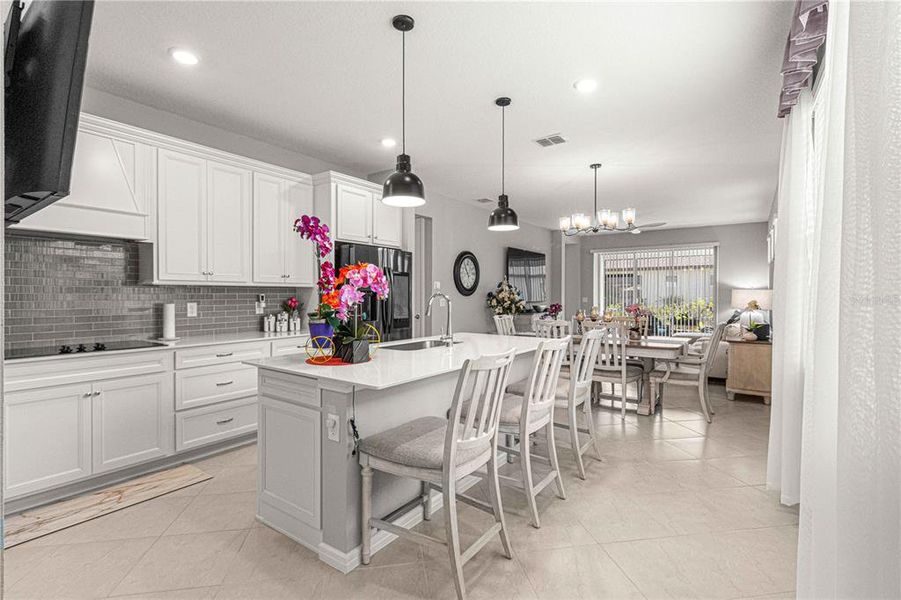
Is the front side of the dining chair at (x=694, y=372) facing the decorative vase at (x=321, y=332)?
no

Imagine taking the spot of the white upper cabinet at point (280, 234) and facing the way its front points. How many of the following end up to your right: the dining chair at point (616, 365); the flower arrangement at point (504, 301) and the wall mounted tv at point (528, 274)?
0

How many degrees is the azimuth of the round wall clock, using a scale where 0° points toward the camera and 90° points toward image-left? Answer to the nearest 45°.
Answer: approximately 315°

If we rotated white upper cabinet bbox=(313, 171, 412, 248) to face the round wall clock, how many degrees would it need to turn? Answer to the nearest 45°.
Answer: approximately 90° to its left

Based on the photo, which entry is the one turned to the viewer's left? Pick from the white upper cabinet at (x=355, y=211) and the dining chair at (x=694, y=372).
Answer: the dining chair

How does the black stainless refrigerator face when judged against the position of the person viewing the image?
facing the viewer and to the right of the viewer

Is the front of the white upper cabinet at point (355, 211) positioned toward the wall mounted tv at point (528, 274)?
no

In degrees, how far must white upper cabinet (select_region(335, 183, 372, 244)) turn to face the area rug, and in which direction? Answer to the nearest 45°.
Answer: approximately 90° to its right

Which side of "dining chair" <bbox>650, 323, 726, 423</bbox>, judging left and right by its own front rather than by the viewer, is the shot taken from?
left

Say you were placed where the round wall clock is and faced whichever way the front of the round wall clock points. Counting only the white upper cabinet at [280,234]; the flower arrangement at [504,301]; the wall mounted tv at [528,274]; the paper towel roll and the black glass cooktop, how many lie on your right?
3

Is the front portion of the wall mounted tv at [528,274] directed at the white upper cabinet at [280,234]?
no

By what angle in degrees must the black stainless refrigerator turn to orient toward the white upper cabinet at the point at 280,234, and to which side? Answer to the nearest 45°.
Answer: approximately 90° to its right

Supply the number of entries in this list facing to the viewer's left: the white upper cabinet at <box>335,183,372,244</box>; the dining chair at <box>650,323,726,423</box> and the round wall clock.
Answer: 1

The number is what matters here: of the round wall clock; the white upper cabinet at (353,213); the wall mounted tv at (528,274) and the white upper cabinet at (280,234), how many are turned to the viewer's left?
0

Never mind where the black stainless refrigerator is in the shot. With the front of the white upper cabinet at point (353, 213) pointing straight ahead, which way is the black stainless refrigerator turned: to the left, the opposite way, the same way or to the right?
the same way

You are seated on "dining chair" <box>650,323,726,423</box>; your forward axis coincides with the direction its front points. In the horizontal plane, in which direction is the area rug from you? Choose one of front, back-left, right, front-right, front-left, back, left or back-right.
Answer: front-left
